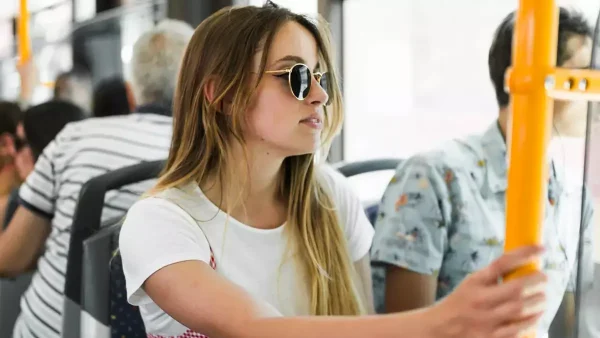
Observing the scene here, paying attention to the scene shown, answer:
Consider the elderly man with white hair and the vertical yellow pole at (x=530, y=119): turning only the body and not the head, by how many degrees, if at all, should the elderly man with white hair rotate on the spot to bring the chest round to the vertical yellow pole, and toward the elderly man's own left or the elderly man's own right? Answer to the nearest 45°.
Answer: approximately 180°

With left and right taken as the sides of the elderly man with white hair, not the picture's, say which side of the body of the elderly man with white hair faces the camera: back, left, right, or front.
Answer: back

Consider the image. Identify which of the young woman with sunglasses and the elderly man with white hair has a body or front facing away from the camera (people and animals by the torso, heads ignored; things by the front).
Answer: the elderly man with white hair

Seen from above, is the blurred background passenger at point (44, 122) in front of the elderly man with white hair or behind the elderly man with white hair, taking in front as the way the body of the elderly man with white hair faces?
in front

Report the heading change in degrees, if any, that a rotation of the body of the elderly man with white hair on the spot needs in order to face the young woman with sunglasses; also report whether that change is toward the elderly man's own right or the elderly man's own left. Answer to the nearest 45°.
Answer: approximately 180°

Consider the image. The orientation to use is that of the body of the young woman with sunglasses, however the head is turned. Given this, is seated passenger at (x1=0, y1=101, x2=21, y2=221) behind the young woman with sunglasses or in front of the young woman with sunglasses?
behind
